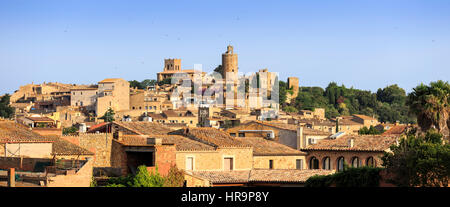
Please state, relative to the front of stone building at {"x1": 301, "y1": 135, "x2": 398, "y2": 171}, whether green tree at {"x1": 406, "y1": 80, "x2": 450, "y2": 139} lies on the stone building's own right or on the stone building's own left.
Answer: on the stone building's own left

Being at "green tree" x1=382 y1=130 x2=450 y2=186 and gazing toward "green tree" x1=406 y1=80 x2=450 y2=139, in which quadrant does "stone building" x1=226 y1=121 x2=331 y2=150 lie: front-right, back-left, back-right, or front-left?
front-left

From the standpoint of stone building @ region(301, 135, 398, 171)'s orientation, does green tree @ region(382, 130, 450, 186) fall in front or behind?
in front

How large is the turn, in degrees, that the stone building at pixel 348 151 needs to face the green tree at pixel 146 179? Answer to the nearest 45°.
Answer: approximately 45° to its right

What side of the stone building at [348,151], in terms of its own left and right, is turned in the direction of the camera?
front

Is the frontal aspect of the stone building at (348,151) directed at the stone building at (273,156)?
no

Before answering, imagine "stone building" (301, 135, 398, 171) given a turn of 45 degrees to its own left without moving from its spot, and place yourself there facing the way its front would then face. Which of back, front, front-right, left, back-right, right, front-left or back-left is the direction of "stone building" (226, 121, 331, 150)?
back
